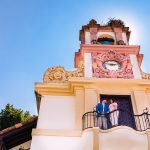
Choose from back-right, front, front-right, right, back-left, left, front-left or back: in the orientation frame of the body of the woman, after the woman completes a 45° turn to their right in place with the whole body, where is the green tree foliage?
front-right

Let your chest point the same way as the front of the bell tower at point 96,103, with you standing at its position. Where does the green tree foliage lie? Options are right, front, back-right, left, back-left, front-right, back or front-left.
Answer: back-right

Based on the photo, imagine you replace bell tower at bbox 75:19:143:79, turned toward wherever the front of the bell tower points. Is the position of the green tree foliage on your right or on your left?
on your right

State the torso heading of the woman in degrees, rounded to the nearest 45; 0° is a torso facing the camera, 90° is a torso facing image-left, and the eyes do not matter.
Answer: approximately 45°
